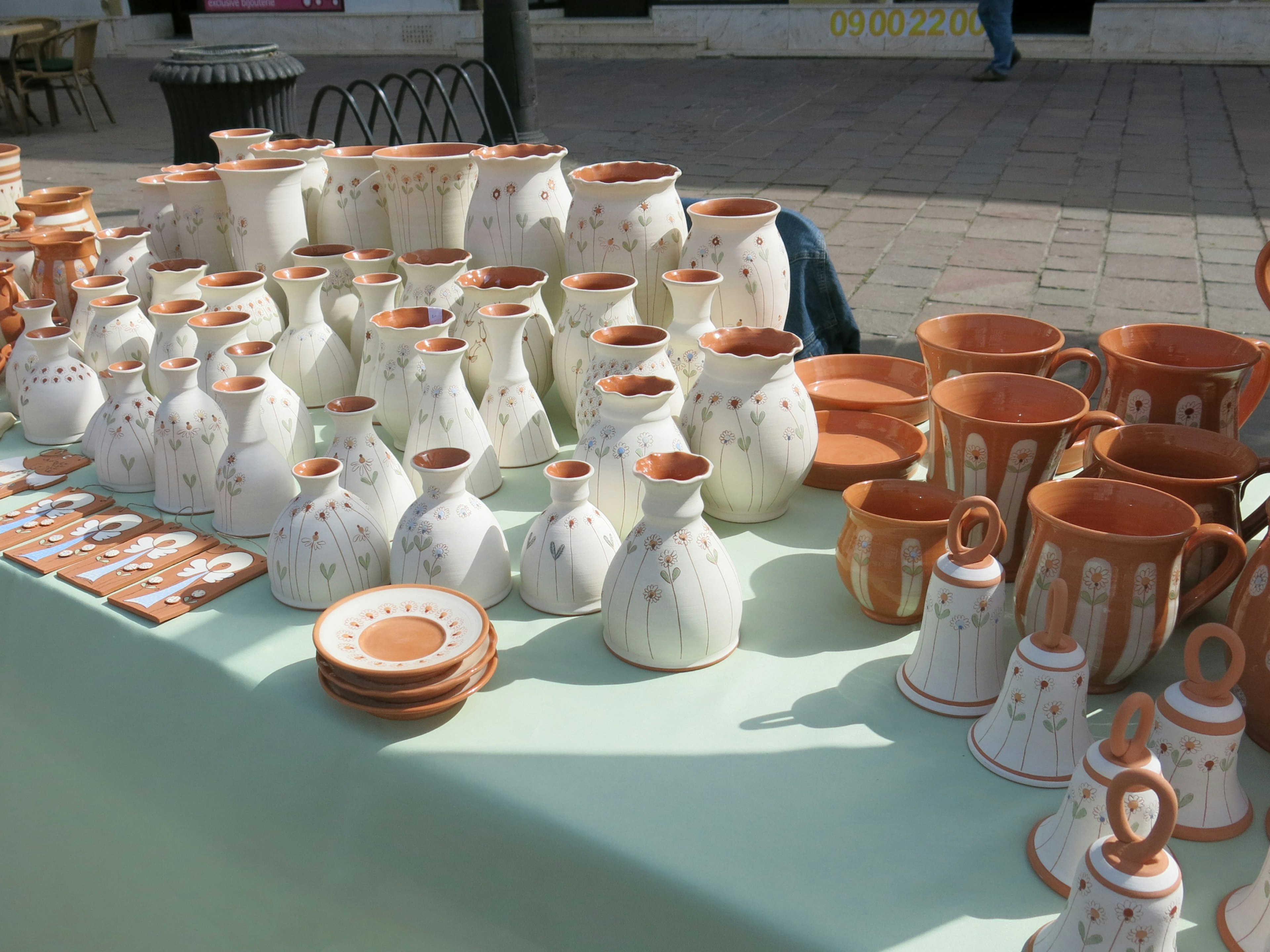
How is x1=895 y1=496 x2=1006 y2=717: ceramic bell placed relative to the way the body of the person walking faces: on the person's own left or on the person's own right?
on the person's own left

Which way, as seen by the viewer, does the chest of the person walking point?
to the viewer's left

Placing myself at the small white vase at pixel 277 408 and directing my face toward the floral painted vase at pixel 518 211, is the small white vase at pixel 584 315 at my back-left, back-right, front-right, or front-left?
front-right

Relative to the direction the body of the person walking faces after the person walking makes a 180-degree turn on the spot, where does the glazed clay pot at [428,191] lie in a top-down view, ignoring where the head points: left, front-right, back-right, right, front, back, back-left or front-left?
right

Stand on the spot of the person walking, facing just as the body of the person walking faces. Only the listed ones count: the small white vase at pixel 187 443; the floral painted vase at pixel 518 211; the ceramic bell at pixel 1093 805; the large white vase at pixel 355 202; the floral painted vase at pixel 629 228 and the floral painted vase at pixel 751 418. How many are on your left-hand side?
6

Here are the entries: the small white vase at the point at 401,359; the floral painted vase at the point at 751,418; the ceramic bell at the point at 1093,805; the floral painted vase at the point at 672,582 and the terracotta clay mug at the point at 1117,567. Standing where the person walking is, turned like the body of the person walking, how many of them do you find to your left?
5

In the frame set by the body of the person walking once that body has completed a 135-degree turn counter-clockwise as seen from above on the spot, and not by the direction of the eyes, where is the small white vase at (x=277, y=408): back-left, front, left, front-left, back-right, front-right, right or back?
front-right

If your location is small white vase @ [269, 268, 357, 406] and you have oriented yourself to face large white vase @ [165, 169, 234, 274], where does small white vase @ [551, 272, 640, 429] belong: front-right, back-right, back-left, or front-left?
back-right

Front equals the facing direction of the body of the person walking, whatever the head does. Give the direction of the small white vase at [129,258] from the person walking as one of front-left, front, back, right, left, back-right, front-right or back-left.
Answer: left

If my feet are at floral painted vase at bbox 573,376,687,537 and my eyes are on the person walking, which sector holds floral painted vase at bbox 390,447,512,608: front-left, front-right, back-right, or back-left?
back-left

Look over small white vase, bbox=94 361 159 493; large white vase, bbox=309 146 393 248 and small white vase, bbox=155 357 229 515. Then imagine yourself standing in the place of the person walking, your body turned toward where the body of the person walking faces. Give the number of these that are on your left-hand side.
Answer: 3

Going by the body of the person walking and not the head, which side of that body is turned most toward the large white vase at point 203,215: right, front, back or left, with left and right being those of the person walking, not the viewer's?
left

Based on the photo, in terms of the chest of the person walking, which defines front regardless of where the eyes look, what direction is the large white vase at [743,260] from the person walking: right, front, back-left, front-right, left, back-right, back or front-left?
left

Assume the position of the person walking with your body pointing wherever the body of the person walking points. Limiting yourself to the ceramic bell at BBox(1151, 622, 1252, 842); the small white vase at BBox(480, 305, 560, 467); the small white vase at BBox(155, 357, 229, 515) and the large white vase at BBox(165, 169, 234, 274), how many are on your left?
4

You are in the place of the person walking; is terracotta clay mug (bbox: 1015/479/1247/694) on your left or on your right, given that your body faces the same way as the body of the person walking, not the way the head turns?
on your left
